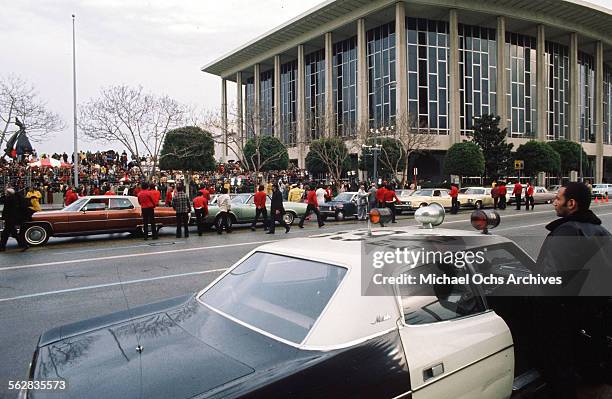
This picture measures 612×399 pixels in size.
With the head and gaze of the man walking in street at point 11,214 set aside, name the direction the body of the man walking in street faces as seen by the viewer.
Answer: to the viewer's left

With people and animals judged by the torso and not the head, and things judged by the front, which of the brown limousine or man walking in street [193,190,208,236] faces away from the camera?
the man walking in street

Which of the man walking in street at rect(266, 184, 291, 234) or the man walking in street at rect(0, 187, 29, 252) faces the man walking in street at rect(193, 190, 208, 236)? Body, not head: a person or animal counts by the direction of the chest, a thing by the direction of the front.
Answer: the man walking in street at rect(266, 184, 291, 234)

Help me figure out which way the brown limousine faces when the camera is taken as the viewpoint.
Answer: facing to the left of the viewer

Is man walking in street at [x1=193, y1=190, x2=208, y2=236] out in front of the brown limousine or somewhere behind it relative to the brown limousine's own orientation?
behind

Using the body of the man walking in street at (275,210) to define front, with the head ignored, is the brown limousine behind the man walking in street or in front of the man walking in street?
in front
